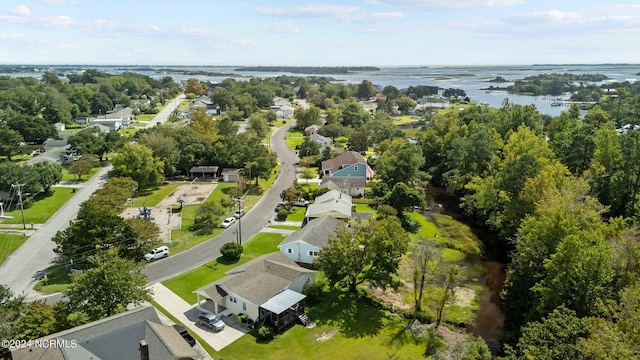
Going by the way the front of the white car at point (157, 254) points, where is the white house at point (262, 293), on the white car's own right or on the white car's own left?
on the white car's own left

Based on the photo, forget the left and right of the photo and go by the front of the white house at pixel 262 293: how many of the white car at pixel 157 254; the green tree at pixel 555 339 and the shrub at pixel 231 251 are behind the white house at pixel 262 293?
1

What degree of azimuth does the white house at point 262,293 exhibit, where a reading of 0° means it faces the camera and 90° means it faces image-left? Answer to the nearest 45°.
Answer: approximately 135°

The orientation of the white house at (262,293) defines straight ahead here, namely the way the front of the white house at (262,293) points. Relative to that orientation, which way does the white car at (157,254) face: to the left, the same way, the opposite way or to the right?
to the left

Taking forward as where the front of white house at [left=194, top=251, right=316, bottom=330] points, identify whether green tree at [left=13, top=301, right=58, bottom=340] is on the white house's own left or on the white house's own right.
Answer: on the white house's own left

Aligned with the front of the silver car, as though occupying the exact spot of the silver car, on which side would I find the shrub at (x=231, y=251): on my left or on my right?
on my left

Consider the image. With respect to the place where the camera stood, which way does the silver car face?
facing the viewer and to the right of the viewer

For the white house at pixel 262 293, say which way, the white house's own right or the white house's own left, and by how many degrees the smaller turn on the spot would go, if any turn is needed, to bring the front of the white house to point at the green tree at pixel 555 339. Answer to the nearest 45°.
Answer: approximately 180°

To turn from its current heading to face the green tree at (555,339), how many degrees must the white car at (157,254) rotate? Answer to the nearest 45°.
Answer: approximately 90° to its left

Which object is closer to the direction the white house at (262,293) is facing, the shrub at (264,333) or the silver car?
the silver car

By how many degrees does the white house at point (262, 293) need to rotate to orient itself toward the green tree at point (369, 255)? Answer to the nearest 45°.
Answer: approximately 135° to its right

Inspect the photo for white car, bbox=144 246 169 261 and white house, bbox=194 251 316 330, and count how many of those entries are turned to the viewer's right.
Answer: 0

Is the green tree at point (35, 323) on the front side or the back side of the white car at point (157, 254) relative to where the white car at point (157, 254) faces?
on the front side

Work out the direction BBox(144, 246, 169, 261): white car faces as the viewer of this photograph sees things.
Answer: facing the viewer and to the left of the viewer

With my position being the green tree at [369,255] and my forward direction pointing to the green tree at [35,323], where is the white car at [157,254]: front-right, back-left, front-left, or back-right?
front-right
